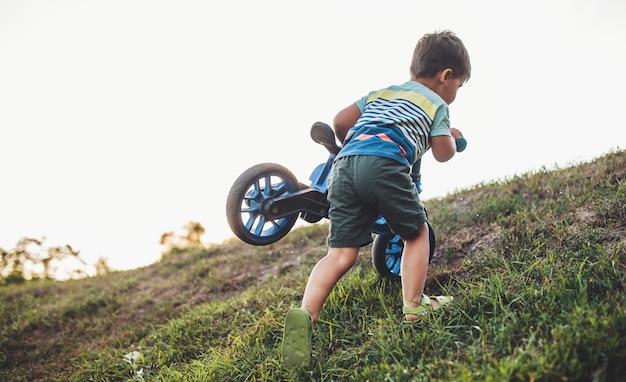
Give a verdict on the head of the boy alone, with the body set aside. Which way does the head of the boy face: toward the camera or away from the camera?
away from the camera

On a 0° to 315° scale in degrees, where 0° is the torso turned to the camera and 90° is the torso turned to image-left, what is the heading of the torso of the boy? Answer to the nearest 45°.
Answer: approximately 225°
